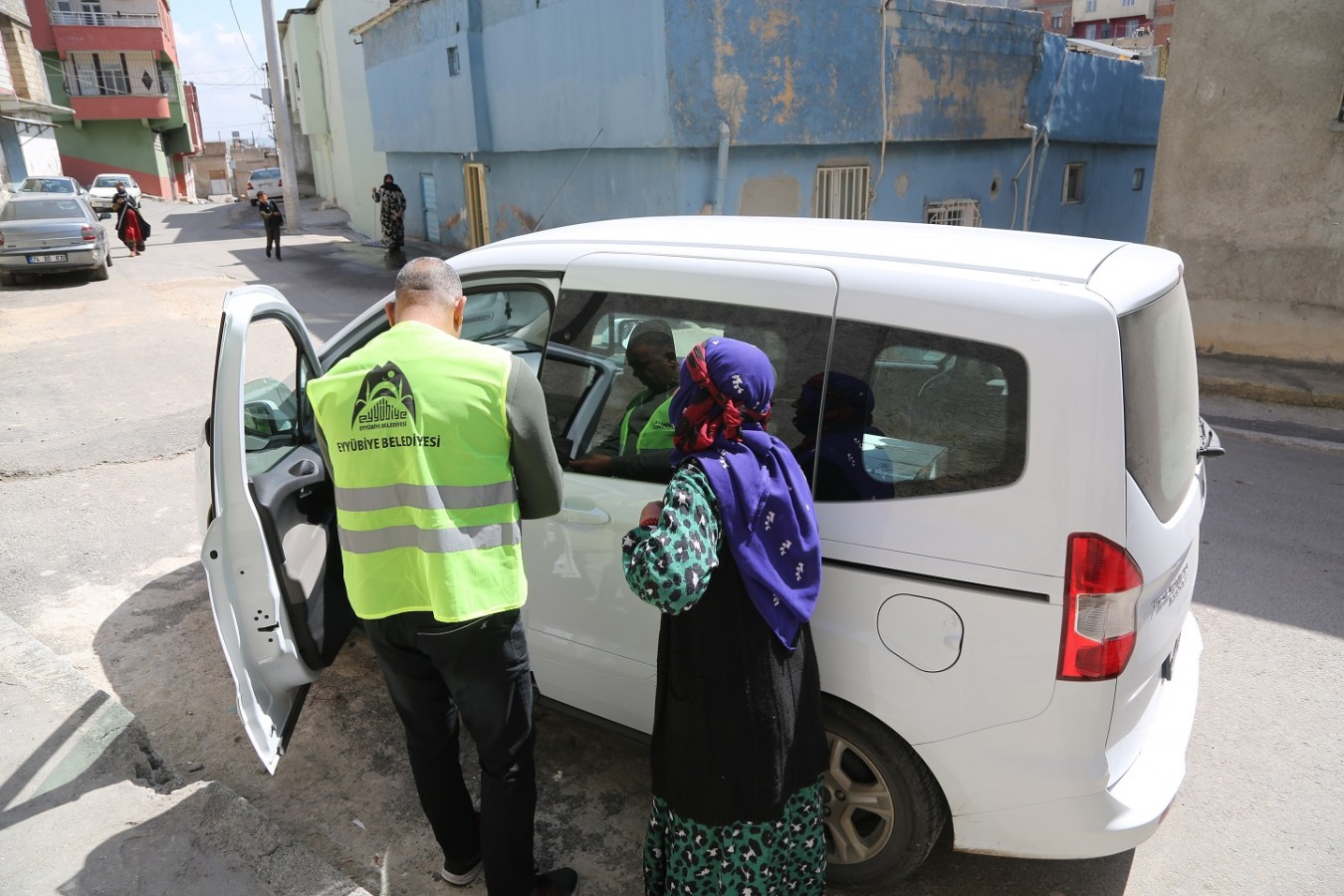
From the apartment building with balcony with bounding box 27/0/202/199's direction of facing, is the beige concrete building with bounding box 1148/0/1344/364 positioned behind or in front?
in front

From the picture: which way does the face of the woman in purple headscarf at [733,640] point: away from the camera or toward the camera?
away from the camera

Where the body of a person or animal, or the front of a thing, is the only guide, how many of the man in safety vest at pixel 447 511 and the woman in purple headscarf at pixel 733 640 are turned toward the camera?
0

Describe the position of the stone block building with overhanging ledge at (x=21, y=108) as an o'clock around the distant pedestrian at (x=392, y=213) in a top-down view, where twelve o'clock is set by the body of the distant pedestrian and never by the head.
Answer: The stone block building with overhanging ledge is roughly at 5 o'clock from the distant pedestrian.

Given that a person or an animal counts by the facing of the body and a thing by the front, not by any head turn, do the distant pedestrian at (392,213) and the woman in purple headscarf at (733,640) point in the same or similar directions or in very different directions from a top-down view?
very different directions

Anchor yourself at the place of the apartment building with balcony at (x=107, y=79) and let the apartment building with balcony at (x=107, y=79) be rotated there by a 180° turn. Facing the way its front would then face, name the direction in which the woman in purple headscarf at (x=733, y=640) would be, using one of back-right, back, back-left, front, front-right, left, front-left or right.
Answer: back

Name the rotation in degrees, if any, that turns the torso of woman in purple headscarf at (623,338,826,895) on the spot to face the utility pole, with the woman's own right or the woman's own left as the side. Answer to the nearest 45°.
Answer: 0° — they already face it

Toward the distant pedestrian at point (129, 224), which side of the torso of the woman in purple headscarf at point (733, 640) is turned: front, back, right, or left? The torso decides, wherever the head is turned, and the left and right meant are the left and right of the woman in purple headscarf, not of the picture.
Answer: front

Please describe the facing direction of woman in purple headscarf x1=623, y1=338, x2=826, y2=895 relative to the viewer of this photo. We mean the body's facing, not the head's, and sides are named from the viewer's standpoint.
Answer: facing away from the viewer and to the left of the viewer

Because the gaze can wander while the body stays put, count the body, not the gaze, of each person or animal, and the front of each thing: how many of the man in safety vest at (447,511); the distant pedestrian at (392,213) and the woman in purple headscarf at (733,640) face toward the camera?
1
